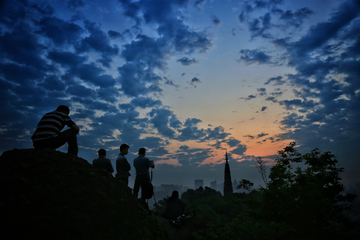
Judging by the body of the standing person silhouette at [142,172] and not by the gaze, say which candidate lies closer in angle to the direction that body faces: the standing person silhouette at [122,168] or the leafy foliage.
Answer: the leafy foliage

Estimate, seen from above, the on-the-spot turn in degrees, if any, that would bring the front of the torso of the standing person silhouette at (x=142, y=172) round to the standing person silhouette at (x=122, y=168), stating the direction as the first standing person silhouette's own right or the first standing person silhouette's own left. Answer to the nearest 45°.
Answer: approximately 135° to the first standing person silhouette's own left

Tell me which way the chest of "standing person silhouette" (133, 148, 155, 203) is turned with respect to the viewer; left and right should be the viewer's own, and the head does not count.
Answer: facing away from the viewer and to the right of the viewer

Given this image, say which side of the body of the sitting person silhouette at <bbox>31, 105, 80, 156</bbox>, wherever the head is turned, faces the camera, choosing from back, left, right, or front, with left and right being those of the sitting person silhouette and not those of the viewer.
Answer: right

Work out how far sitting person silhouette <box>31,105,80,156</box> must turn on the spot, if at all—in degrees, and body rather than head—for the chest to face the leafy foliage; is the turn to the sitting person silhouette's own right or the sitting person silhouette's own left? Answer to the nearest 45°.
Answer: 0° — they already face it
